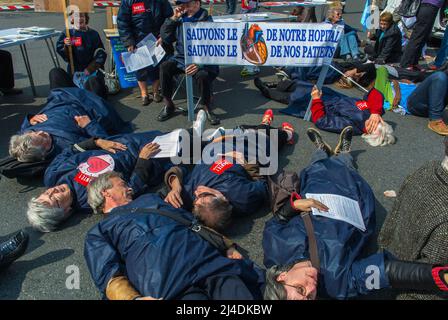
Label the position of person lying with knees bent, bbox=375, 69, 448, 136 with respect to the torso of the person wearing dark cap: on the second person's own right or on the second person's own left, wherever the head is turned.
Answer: on the second person's own left

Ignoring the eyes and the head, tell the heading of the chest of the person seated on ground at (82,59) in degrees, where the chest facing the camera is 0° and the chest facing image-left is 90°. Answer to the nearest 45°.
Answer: approximately 0°

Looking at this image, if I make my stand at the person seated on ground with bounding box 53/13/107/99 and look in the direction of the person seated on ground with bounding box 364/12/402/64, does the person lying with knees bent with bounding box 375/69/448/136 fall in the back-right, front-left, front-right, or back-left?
front-right

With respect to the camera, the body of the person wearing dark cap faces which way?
toward the camera

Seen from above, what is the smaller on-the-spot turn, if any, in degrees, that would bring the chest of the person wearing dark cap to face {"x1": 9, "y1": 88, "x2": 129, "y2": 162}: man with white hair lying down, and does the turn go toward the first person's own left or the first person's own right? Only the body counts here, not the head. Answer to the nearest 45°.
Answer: approximately 45° to the first person's own right

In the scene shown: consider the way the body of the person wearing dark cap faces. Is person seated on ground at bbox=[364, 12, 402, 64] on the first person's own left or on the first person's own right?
on the first person's own left

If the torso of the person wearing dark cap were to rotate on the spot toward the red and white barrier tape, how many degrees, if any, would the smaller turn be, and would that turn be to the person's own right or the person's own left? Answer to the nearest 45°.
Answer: approximately 180°

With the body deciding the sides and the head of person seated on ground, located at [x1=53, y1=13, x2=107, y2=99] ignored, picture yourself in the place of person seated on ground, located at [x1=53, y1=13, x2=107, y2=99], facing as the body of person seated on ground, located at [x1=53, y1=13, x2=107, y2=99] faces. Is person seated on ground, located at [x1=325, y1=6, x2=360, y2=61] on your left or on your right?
on your left

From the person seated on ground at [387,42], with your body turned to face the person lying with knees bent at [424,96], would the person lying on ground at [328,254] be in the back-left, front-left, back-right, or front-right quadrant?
front-right

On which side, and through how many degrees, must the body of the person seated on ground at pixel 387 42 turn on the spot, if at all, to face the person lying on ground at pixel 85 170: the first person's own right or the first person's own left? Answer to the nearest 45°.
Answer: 0° — they already face them

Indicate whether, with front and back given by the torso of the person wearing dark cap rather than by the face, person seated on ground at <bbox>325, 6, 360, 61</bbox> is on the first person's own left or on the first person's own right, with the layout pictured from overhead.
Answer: on the first person's own left

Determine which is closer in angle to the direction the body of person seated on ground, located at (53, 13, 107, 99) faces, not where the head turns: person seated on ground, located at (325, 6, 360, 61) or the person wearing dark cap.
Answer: the person wearing dark cap

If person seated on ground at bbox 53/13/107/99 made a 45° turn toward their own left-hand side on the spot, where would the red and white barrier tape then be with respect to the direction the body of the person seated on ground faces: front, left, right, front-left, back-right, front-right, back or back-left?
back-left

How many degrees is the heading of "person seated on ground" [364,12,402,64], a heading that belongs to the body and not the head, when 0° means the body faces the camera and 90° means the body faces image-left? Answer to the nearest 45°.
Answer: approximately 45°

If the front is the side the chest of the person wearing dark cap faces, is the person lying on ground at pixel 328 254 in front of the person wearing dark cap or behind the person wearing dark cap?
in front

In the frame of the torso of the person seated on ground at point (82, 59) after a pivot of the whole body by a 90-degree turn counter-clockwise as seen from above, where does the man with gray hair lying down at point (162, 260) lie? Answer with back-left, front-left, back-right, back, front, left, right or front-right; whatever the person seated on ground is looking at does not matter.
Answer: right

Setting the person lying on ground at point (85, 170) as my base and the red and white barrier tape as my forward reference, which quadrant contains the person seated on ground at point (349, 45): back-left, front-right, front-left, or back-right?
front-right

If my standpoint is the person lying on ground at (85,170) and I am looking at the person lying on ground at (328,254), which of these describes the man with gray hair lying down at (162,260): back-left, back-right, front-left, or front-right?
front-right
